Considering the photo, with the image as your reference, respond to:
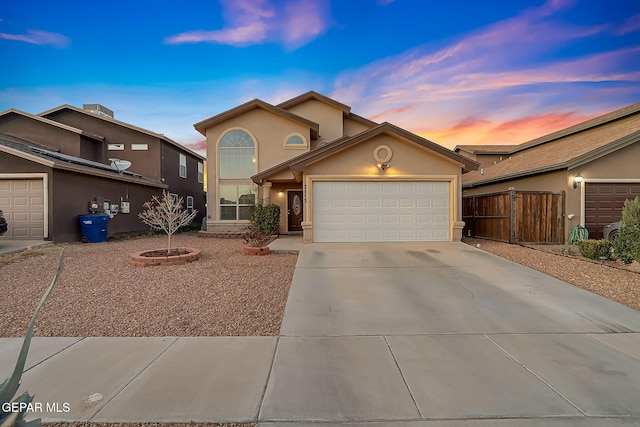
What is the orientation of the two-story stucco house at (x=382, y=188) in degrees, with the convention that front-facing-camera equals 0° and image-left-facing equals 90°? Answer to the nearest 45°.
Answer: approximately 0°

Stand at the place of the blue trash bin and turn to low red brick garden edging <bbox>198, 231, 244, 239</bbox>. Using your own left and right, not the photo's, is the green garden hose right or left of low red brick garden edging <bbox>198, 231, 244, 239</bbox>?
right

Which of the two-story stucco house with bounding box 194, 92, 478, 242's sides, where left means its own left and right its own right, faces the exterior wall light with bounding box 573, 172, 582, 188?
left

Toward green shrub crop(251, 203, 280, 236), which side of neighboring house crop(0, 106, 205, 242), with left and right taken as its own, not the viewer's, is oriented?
left

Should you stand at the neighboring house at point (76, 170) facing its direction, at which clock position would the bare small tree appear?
The bare small tree is roughly at 10 o'clock from the neighboring house.

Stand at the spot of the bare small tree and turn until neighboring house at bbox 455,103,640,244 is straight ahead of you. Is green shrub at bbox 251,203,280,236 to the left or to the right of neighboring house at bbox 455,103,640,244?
left

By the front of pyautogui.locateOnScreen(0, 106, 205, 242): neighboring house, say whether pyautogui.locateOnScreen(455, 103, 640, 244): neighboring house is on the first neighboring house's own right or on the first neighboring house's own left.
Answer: on the first neighboring house's own left

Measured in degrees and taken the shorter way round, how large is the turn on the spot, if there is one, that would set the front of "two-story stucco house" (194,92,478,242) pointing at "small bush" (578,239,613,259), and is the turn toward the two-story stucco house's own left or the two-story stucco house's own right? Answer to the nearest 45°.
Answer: approximately 45° to the two-story stucco house's own left

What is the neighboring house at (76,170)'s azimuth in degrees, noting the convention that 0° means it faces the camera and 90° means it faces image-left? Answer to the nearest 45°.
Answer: approximately 45°

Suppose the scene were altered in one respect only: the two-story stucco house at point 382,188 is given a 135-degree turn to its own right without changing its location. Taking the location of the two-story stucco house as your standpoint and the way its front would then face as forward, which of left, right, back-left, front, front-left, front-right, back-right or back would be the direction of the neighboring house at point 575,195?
back-right

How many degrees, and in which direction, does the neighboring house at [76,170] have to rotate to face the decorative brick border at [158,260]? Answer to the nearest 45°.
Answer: approximately 45° to its left

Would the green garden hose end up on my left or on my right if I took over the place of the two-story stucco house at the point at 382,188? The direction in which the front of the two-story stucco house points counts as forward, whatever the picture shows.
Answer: on my left

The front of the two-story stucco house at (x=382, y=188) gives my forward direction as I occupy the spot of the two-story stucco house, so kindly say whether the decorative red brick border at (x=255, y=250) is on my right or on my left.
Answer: on my right
